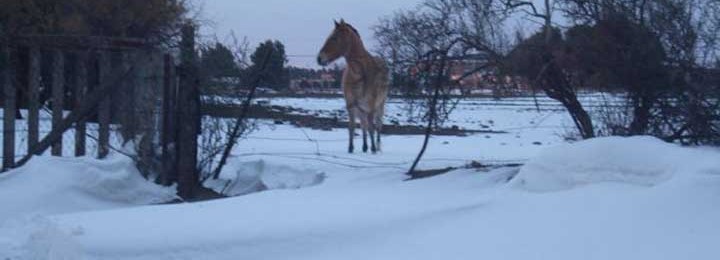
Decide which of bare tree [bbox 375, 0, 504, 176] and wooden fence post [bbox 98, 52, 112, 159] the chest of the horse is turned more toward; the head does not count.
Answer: the wooden fence post

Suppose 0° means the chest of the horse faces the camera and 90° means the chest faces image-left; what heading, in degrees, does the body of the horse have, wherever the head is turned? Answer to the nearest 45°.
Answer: approximately 45°

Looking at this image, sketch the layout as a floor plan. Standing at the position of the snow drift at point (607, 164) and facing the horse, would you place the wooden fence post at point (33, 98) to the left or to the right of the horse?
left

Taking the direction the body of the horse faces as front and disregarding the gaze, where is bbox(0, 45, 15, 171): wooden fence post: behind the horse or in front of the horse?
in front

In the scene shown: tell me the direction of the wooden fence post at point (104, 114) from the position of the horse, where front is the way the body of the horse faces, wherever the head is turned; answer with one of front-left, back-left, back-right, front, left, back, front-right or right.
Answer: front

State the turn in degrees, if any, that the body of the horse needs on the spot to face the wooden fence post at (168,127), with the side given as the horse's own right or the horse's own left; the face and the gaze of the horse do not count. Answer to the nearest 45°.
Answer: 0° — it already faces it

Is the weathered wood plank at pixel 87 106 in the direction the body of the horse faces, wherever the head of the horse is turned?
yes

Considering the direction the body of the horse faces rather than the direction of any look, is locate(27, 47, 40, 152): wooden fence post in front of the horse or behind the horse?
in front

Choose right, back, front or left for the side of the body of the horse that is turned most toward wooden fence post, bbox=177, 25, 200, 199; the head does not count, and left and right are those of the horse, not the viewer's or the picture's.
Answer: front

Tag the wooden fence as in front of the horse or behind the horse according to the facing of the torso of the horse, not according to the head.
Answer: in front
